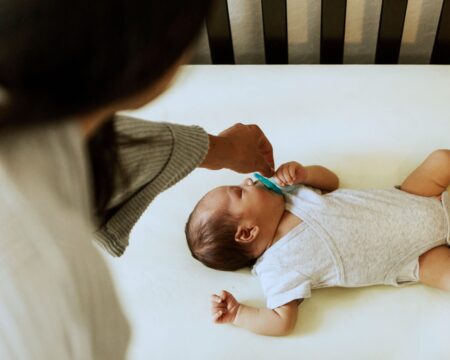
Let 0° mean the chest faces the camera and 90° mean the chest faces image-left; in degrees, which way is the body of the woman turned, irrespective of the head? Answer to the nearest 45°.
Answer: approximately 225°

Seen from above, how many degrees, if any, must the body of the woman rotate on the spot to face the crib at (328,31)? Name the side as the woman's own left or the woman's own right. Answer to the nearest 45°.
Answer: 0° — they already face it

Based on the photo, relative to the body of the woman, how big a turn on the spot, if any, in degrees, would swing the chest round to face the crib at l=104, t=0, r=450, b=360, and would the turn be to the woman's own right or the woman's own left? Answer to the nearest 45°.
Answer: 0° — they already face it

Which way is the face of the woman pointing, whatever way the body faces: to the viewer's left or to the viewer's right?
to the viewer's right
